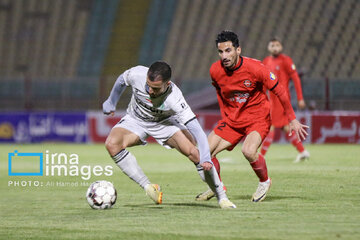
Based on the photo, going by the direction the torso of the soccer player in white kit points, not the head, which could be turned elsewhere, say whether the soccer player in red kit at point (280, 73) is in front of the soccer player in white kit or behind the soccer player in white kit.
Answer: behind

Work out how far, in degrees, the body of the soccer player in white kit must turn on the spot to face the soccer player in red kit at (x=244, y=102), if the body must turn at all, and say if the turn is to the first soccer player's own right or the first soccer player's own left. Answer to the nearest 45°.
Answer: approximately 90° to the first soccer player's own left

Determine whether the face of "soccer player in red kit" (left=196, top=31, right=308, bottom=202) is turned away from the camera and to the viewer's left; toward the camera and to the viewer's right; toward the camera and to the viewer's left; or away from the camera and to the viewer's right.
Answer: toward the camera and to the viewer's left

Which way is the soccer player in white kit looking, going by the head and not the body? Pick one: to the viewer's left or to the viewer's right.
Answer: to the viewer's left

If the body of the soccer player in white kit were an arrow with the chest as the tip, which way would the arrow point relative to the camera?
toward the camera
